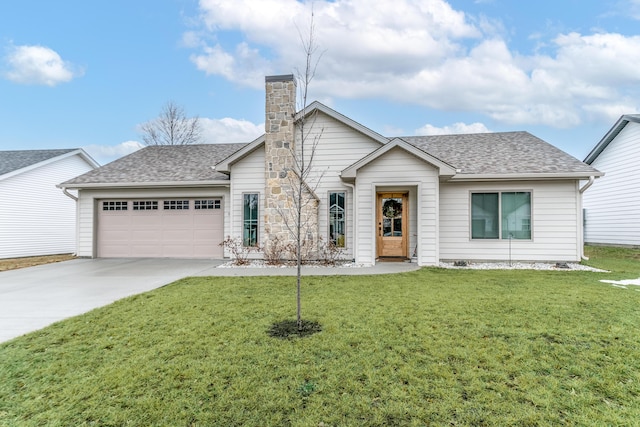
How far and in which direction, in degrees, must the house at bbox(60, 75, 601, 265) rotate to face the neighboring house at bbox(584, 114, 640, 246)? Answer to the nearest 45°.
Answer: approximately 90° to its left

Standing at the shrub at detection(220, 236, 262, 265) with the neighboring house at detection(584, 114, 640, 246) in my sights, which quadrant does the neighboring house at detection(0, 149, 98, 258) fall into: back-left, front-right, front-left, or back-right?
back-left

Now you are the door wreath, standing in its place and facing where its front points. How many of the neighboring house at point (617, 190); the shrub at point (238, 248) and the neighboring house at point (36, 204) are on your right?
2

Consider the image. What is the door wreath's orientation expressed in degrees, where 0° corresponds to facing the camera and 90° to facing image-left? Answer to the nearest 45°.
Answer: approximately 0°

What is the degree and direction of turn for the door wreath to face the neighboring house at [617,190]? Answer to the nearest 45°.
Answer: approximately 135° to its left

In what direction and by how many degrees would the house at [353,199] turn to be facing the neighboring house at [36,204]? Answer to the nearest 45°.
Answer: approximately 90° to its right
